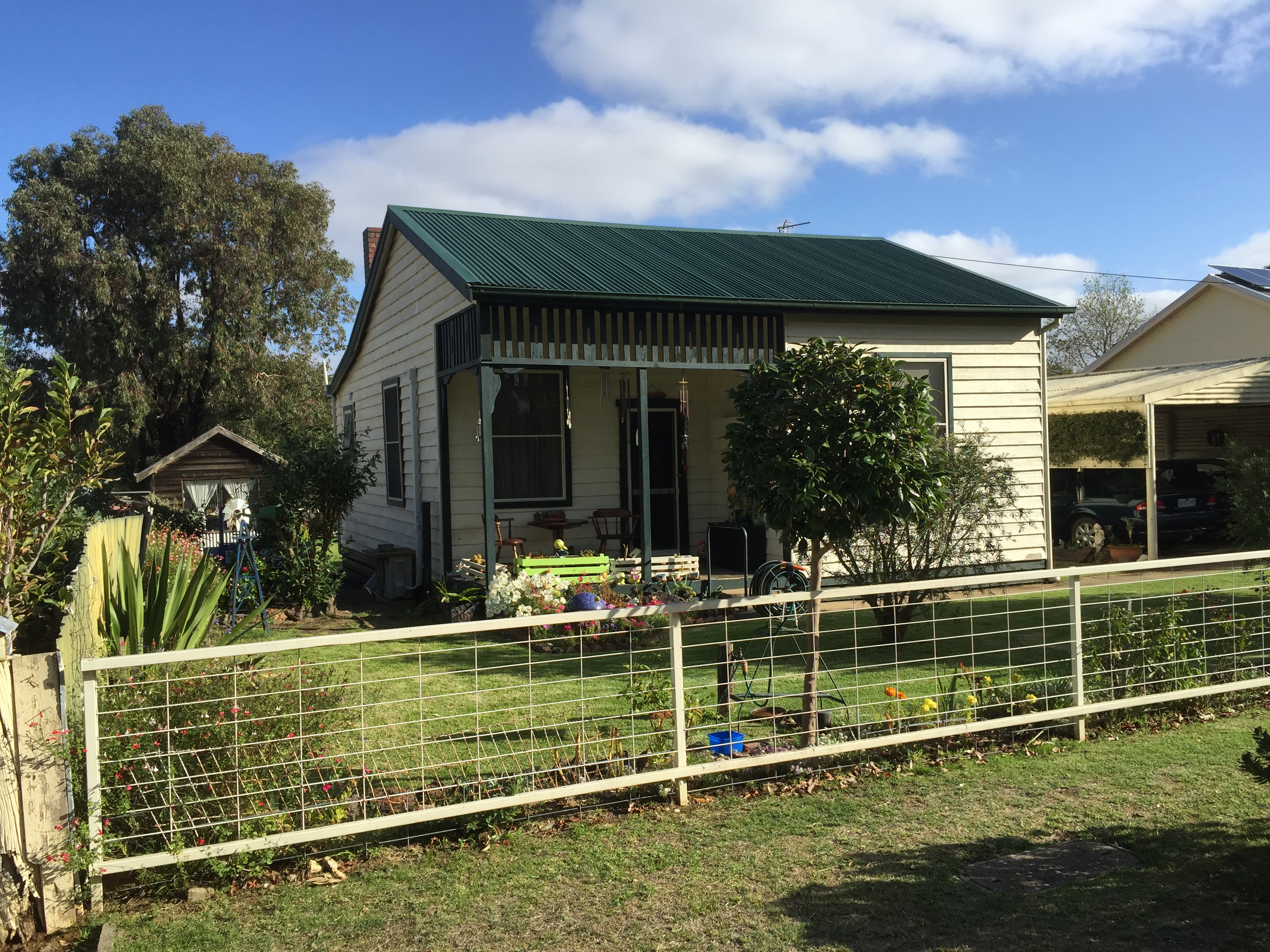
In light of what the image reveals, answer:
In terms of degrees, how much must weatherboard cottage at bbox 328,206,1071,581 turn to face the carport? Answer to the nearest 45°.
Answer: approximately 135° to its left

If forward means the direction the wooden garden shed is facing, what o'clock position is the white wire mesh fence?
The white wire mesh fence is roughly at 12 o'clock from the wooden garden shed.

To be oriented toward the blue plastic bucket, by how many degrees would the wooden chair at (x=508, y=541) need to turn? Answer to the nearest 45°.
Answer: approximately 45° to its right

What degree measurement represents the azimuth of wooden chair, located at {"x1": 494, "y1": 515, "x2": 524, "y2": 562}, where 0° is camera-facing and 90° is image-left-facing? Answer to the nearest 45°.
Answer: approximately 315°

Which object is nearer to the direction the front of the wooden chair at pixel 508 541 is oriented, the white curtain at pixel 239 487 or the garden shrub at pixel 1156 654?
the garden shrub

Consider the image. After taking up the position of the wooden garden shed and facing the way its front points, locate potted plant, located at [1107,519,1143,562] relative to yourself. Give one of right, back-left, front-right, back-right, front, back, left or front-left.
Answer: front-left

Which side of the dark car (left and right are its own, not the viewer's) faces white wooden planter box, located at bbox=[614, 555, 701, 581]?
left

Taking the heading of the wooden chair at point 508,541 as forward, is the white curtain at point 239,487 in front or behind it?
behind

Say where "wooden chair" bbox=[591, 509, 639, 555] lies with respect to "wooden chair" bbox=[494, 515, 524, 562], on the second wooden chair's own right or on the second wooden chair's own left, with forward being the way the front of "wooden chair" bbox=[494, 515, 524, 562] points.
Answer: on the second wooden chair's own left

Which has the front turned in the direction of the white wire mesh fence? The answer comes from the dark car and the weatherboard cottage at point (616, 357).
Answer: the weatherboard cottage

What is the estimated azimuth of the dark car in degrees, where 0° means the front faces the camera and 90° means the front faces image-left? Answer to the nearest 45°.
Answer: approximately 135°

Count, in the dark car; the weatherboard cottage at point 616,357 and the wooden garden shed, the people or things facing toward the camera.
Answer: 2

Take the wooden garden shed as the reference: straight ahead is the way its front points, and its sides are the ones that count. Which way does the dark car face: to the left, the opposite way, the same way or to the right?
the opposite way
